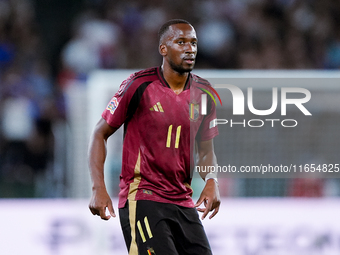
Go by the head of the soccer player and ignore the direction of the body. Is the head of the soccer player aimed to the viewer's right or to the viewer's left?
to the viewer's right

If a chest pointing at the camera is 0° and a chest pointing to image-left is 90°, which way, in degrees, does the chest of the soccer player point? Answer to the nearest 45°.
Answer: approximately 315°
